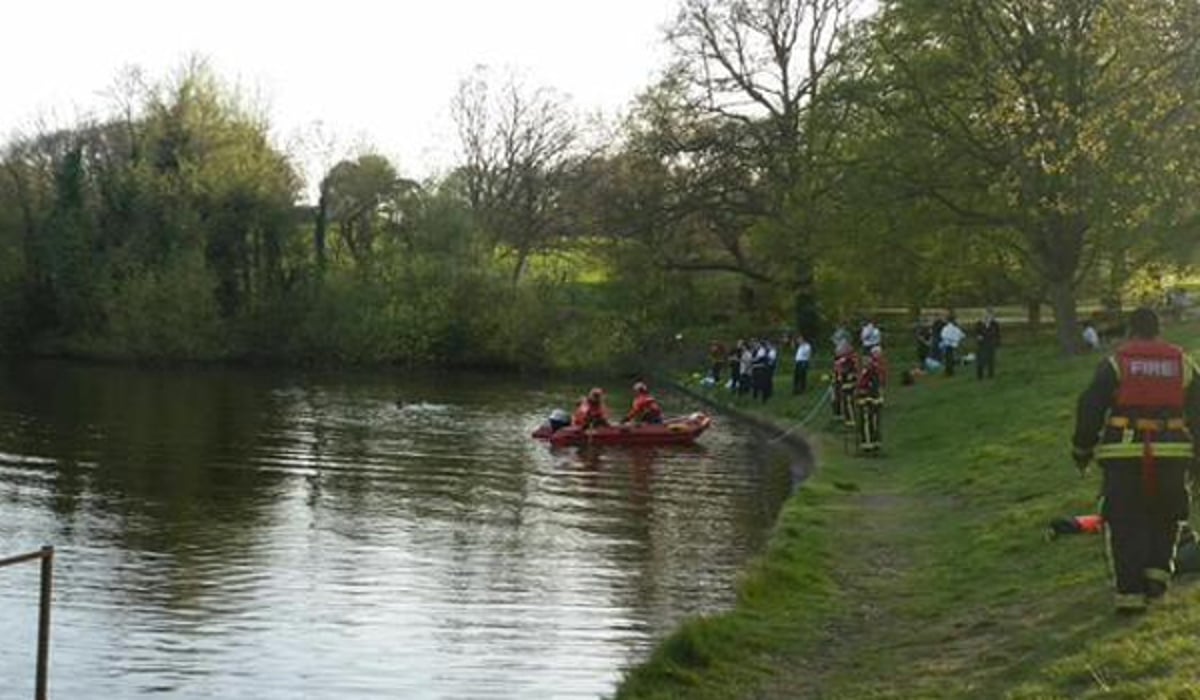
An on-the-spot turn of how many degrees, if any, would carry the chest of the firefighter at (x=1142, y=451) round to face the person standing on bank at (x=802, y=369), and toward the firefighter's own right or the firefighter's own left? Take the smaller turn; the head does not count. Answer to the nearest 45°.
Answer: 0° — they already face them

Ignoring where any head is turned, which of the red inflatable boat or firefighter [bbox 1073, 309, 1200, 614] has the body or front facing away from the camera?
the firefighter

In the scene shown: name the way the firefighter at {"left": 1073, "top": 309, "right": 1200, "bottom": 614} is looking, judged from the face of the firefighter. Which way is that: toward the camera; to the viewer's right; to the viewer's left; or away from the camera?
away from the camera

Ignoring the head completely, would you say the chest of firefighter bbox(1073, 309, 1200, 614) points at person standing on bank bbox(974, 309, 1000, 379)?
yes

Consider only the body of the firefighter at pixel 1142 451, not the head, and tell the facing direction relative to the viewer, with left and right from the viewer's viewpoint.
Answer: facing away from the viewer

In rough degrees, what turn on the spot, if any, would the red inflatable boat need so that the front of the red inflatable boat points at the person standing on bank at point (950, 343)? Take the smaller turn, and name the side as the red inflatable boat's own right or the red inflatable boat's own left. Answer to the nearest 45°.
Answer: approximately 45° to the red inflatable boat's own left

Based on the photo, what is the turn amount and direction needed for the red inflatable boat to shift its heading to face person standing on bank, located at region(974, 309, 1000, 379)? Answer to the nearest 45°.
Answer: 0° — it already faces them

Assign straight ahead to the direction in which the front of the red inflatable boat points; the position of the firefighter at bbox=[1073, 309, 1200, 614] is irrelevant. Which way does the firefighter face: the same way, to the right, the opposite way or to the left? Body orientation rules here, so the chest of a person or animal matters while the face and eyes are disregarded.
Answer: to the left

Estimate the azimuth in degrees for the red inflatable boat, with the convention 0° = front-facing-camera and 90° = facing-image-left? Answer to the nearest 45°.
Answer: approximately 270°

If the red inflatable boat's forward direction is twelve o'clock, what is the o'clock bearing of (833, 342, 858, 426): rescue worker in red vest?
The rescue worker in red vest is roughly at 1 o'clock from the red inflatable boat.

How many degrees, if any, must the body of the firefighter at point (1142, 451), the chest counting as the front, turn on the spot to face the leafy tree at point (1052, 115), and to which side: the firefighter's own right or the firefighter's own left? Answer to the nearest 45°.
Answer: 0° — they already face it
